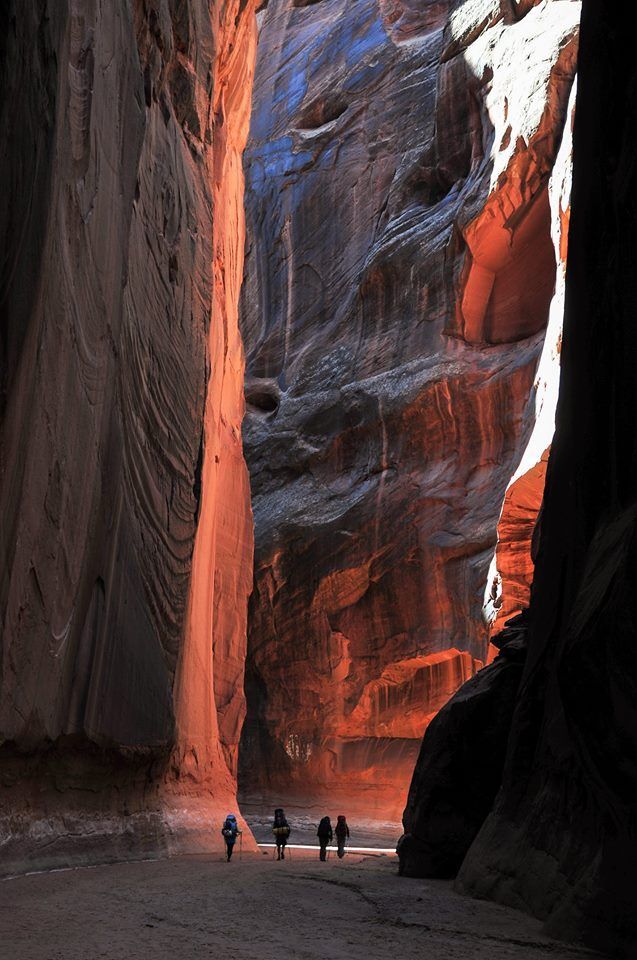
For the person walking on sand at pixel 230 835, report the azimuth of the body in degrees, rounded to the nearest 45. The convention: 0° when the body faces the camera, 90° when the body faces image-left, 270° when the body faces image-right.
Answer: approximately 180°

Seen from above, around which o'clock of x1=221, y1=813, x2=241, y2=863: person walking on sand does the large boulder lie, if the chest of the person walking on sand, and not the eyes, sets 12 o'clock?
The large boulder is roughly at 4 o'clock from the person walking on sand.
